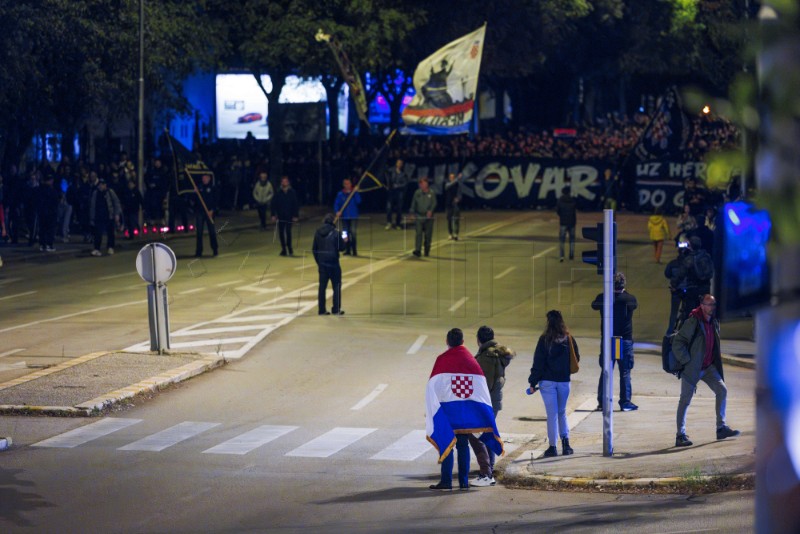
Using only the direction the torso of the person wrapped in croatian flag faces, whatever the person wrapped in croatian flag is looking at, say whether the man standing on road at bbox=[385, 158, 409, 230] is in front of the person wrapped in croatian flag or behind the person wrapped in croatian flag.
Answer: in front

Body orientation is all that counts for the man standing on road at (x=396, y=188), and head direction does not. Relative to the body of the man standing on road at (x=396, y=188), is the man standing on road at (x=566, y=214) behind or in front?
in front

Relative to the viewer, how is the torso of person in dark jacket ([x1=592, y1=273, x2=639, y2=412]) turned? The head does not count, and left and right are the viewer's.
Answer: facing away from the viewer

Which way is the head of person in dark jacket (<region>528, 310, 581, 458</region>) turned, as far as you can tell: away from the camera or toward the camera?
away from the camera

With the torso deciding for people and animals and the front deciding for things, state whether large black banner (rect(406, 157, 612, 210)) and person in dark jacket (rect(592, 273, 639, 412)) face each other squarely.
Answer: yes

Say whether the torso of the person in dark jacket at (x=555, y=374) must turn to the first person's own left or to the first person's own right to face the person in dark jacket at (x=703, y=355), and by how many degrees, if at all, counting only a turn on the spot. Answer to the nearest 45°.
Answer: approximately 90° to the first person's own right

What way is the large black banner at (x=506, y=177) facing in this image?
toward the camera

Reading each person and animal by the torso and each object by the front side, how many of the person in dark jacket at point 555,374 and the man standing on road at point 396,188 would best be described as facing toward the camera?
1

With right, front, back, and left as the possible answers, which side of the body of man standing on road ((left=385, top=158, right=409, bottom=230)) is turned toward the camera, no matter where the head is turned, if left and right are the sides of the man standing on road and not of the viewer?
front

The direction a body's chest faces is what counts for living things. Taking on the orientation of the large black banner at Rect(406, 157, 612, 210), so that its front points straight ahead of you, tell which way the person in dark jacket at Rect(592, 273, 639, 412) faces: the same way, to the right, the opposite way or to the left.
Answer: the opposite way

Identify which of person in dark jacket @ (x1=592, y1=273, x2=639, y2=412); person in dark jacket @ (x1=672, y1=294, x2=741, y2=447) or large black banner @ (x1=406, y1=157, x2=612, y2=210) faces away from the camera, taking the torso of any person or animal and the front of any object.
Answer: person in dark jacket @ (x1=592, y1=273, x2=639, y2=412)

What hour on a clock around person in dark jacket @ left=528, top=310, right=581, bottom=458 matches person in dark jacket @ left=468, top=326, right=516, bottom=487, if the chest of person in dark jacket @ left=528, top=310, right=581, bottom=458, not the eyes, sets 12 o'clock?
person in dark jacket @ left=468, top=326, right=516, bottom=487 is roughly at 8 o'clock from person in dark jacket @ left=528, top=310, right=581, bottom=458.
